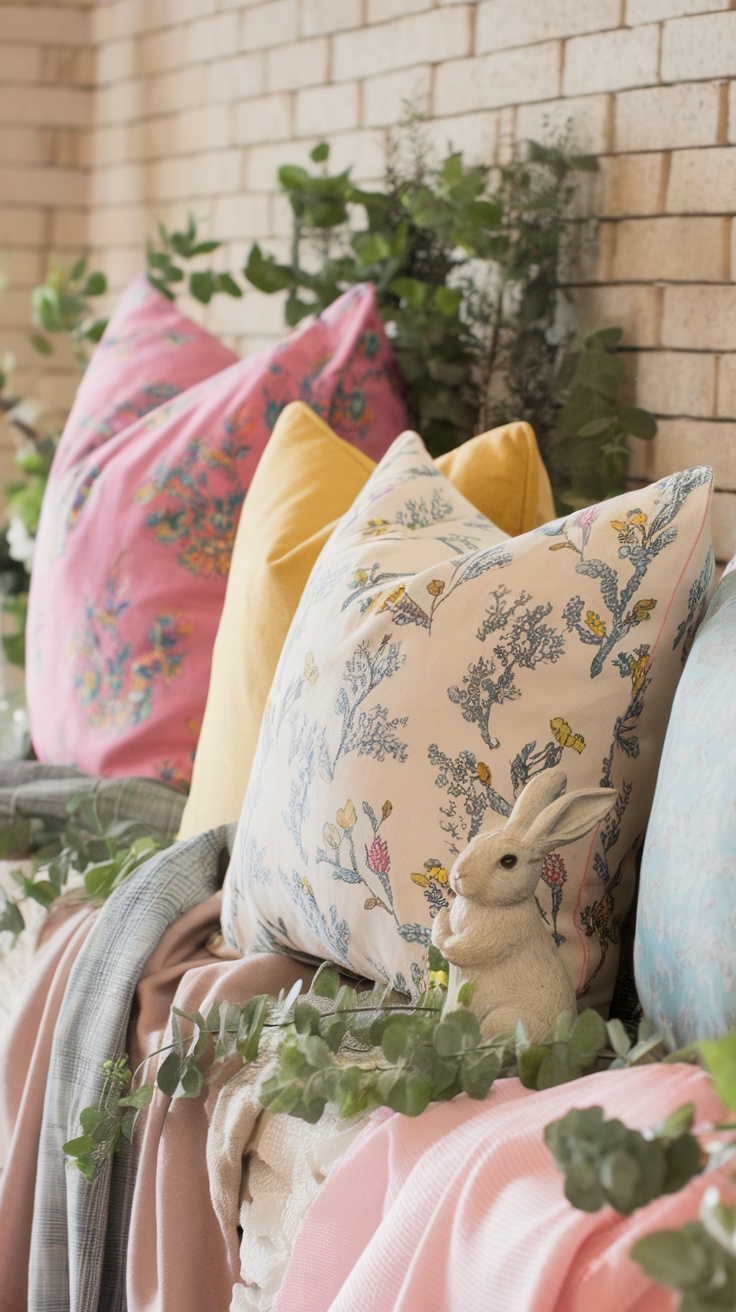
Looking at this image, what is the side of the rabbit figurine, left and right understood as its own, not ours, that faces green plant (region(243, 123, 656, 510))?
right

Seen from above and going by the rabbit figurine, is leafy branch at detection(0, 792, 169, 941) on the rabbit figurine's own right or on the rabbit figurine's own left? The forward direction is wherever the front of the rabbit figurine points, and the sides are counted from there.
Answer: on the rabbit figurine's own right

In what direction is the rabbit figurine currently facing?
to the viewer's left

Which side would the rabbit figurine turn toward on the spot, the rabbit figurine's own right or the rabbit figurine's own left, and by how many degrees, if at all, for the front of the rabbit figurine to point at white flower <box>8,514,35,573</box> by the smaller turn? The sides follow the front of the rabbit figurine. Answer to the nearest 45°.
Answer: approximately 45° to the rabbit figurine's own right

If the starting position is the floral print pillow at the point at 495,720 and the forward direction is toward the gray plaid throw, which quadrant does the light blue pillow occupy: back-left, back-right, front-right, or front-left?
back-left
